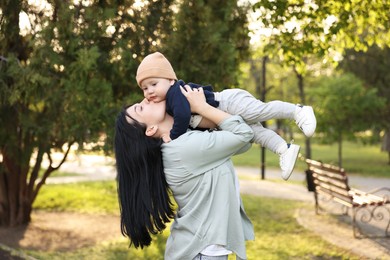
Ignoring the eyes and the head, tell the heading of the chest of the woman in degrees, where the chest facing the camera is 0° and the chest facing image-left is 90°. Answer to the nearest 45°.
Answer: approximately 270°

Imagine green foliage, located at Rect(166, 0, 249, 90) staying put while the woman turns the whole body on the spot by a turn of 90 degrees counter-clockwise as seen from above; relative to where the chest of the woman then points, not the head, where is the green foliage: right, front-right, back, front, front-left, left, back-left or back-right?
front

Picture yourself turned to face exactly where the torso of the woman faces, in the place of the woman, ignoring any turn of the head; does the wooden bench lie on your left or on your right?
on your left

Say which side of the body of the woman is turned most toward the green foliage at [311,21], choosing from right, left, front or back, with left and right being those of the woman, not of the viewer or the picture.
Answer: left

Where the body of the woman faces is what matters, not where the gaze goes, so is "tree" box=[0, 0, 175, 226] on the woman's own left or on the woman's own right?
on the woman's own left

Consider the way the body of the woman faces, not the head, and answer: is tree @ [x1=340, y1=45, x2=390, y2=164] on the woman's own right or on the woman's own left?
on the woman's own left

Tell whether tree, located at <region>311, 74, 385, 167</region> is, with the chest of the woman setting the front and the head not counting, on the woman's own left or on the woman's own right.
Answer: on the woman's own left
